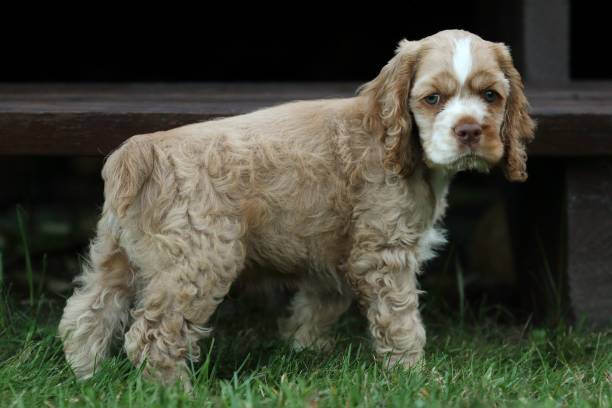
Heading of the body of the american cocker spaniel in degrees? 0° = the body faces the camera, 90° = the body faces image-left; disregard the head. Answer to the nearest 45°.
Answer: approximately 270°
